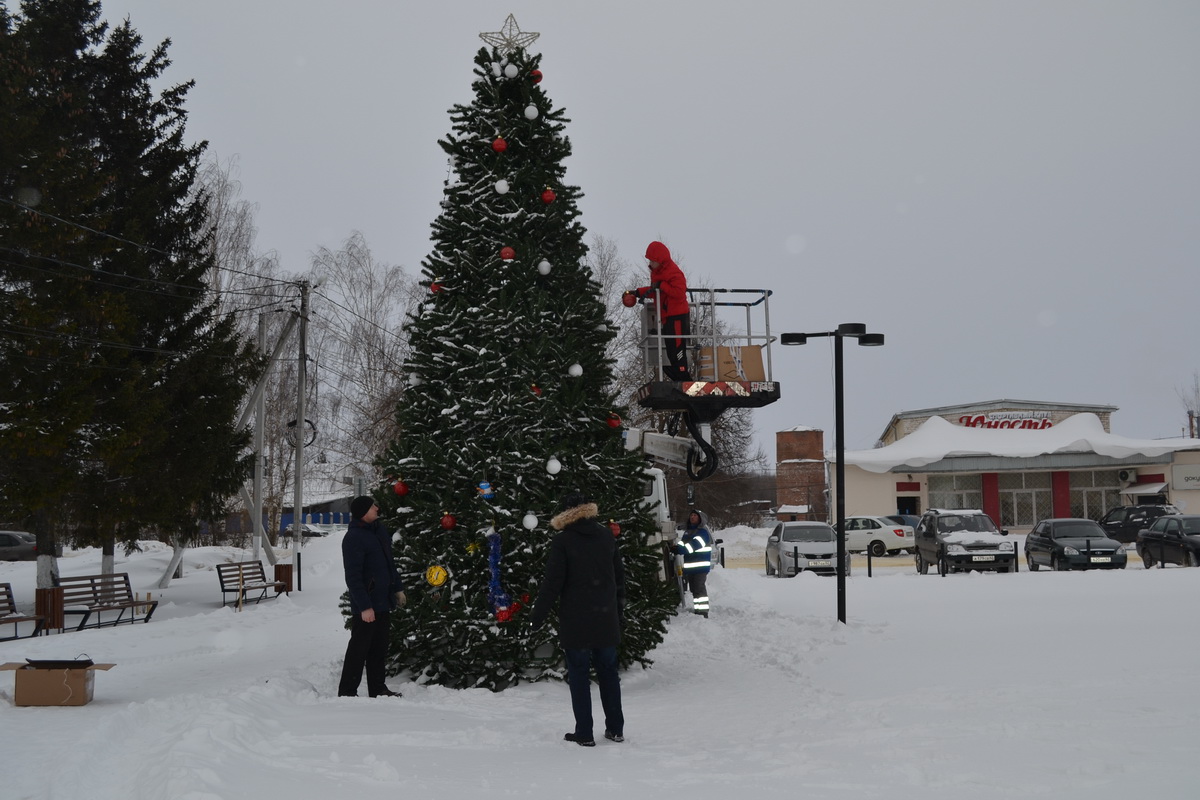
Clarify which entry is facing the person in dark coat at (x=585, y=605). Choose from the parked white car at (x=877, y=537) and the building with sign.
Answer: the building with sign

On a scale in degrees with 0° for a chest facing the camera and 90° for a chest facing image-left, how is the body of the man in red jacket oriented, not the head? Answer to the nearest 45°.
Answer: approximately 90°

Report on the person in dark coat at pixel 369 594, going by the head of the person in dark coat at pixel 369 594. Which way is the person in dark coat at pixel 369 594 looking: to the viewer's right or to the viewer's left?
to the viewer's right

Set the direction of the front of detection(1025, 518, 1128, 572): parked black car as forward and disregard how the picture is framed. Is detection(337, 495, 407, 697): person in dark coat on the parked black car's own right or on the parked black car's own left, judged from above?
on the parked black car's own right

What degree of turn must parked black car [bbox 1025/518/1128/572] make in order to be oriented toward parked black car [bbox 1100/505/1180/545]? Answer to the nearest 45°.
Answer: approximately 135° to its left

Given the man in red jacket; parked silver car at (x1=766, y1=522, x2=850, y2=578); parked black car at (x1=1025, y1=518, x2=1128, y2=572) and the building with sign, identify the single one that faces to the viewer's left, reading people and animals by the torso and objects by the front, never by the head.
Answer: the man in red jacket

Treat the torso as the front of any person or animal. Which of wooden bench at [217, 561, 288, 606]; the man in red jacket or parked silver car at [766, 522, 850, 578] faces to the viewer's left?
the man in red jacket
